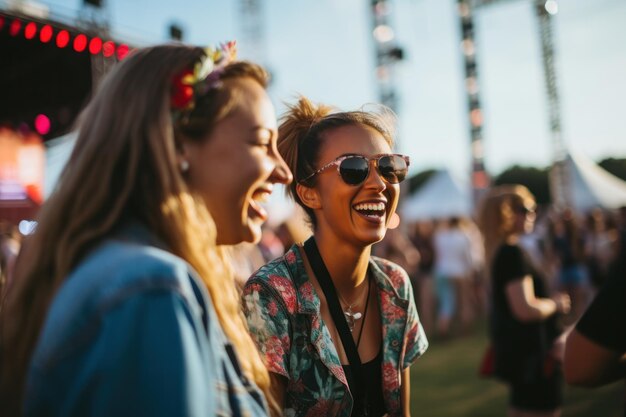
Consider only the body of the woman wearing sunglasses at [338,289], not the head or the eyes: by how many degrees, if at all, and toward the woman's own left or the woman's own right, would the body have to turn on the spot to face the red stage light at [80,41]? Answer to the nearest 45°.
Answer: approximately 180°

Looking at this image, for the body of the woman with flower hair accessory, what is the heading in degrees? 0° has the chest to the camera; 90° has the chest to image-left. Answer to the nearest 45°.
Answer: approximately 270°

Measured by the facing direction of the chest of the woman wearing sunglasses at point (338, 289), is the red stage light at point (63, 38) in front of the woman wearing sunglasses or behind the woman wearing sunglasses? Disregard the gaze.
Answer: behind

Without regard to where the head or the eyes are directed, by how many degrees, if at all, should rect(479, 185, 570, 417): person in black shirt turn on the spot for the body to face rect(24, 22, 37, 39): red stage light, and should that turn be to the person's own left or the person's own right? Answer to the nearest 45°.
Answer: approximately 180°

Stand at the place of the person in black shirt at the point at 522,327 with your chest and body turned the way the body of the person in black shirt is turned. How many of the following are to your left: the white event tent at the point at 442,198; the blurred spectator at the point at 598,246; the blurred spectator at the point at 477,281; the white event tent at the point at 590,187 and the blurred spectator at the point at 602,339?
4

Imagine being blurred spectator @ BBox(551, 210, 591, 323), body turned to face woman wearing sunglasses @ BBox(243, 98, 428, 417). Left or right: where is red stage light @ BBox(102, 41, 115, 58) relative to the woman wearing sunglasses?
right

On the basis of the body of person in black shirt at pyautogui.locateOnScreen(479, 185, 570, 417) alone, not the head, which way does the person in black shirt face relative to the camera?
to the viewer's right

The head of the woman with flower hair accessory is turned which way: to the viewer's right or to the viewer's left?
to the viewer's right

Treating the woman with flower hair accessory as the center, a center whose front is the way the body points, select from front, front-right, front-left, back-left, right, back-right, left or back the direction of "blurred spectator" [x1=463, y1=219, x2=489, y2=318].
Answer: front-left

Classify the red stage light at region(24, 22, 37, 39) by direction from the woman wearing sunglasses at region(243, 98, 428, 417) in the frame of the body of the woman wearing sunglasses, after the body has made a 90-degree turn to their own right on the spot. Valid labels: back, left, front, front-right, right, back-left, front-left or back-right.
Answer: right

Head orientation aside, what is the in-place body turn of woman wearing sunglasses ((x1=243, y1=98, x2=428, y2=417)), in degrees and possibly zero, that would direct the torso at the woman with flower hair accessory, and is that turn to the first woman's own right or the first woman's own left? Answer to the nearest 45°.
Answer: approximately 45° to the first woman's own right

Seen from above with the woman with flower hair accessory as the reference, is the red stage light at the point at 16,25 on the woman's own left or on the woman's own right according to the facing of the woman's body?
on the woman's own left
